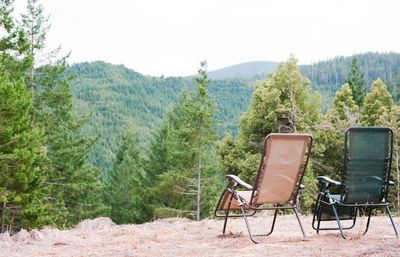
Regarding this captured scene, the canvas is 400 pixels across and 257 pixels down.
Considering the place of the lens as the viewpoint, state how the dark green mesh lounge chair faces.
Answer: facing away from the viewer and to the left of the viewer

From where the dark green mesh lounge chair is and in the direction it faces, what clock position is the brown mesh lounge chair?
The brown mesh lounge chair is roughly at 10 o'clock from the dark green mesh lounge chair.

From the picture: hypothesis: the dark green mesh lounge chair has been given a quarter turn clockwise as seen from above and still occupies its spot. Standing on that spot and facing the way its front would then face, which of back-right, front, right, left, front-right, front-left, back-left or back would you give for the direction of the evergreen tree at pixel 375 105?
front-left

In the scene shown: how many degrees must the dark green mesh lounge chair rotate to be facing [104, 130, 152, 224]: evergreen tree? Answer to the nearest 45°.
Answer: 0° — it already faces it

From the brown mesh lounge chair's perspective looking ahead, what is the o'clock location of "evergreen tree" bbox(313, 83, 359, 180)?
The evergreen tree is roughly at 2 o'clock from the brown mesh lounge chair.

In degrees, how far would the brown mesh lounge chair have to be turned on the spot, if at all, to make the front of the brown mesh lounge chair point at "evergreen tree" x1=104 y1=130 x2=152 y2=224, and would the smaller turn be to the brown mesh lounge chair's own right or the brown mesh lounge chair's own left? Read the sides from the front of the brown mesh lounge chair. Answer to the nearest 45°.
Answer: approximately 45° to the brown mesh lounge chair's own right

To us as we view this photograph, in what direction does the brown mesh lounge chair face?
facing away from the viewer and to the left of the viewer

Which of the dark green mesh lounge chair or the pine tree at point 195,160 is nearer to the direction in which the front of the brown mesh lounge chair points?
the pine tree

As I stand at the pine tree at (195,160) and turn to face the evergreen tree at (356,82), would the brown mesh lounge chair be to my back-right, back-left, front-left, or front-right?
back-right
